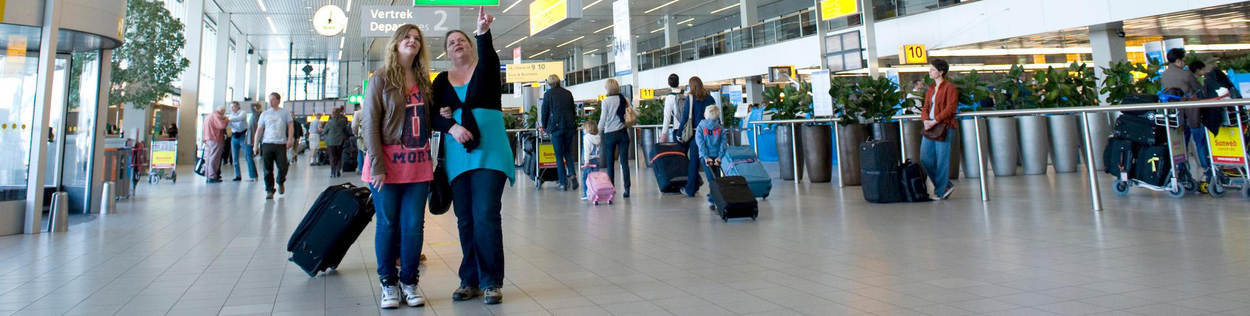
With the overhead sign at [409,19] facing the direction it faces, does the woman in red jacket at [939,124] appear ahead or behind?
ahead

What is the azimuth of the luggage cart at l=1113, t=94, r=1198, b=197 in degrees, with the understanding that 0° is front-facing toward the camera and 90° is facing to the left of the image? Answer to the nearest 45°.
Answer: approximately 90°

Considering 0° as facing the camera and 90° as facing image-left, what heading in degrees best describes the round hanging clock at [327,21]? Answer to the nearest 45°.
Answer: approximately 0°

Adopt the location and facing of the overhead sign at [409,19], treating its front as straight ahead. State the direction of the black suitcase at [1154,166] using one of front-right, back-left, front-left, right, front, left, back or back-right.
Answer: front-left

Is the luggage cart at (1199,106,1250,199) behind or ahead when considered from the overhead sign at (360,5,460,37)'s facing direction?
ahead

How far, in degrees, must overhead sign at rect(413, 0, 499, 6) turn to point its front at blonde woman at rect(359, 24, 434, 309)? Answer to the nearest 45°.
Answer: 0° — it already faces them

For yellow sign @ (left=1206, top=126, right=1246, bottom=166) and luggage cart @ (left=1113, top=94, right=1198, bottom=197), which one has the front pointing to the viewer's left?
the luggage cart
